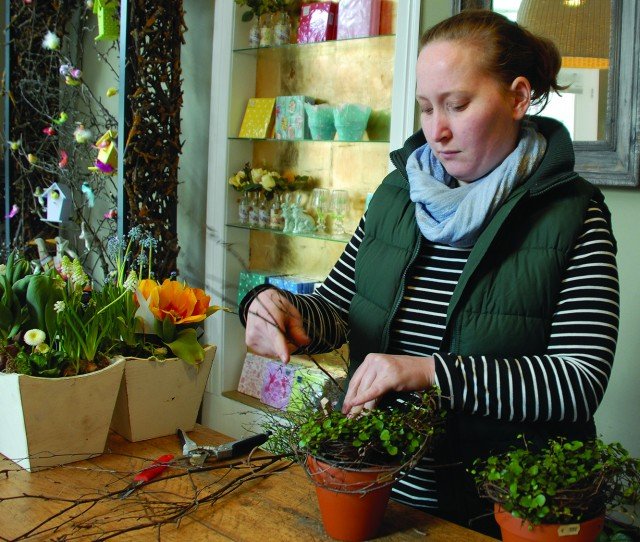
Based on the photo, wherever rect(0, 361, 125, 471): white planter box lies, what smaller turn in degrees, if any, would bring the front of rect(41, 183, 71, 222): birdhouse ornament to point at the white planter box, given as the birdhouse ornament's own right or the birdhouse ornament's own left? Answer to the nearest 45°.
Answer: approximately 45° to the birdhouse ornament's own left

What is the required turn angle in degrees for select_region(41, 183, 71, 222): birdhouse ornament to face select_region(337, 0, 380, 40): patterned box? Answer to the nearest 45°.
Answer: approximately 90° to its left

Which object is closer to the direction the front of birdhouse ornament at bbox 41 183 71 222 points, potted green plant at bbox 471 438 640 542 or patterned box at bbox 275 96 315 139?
the potted green plant

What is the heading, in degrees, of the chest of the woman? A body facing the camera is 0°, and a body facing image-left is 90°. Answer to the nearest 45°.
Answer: approximately 45°

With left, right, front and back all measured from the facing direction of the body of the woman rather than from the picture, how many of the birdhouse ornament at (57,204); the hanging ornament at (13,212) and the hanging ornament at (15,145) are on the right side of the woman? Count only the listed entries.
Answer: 3

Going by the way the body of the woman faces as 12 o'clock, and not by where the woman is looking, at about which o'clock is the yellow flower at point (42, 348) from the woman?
The yellow flower is roughly at 1 o'clock from the woman.

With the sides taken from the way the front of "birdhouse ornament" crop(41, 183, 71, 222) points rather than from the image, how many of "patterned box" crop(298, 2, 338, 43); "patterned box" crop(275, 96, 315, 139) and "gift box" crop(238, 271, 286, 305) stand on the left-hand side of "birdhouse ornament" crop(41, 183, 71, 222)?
3

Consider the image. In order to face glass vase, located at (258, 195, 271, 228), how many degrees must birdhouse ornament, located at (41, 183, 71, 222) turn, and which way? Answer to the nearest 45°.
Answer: approximately 90° to its left

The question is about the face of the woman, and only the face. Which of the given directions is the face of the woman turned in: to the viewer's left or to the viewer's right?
to the viewer's left
